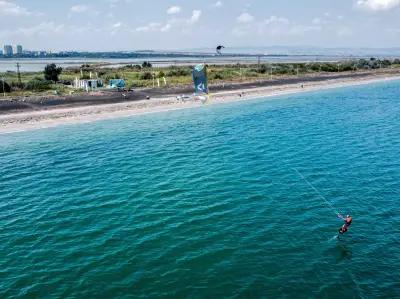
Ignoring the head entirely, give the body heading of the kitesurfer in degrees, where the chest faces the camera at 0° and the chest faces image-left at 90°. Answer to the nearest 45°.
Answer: approximately 90°

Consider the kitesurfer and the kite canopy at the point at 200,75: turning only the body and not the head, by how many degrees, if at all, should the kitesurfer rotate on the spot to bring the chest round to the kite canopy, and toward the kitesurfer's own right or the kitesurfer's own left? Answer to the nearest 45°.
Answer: approximately 45° to the kitesurfer's own right
